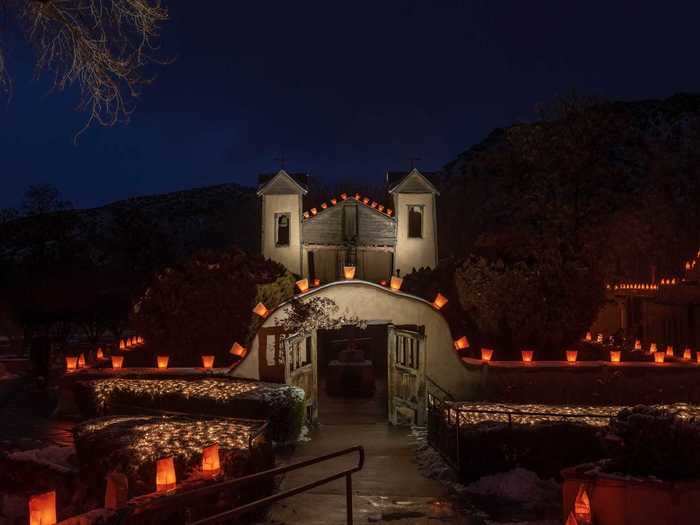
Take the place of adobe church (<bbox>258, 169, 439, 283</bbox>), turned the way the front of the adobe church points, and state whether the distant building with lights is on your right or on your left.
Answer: on your left

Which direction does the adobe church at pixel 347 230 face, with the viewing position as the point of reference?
facing the viewer

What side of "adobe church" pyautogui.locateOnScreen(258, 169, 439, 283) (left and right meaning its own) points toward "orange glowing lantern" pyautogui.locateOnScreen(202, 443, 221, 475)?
front

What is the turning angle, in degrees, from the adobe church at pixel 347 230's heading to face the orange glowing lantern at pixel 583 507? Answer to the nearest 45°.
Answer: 0° — it already faces it

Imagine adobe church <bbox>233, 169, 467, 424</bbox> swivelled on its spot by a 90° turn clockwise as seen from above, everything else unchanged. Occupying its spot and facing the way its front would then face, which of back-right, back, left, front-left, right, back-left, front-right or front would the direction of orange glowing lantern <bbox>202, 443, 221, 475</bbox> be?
left

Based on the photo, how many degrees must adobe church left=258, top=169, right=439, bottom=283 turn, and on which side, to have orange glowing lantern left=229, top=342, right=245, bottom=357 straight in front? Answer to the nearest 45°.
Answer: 0° — it already faces it

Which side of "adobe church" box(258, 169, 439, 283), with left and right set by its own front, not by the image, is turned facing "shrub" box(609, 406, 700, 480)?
front

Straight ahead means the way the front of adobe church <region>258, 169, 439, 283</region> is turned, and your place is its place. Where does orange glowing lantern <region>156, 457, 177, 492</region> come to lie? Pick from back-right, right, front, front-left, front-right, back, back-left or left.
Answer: front

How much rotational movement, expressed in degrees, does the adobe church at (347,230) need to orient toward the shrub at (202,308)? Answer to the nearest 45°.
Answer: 0° — it already faces it

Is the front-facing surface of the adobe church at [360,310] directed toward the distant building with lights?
no

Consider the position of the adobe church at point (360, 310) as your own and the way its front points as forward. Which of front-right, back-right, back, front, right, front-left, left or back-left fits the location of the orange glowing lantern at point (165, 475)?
front

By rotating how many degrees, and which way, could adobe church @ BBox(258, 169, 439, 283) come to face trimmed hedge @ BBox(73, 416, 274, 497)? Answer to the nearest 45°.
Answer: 0° — it already faces it
